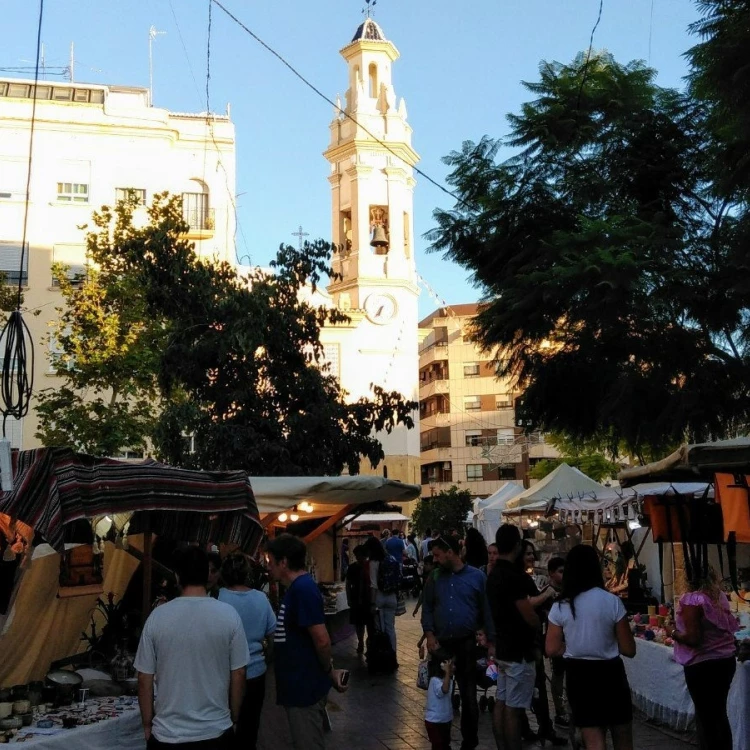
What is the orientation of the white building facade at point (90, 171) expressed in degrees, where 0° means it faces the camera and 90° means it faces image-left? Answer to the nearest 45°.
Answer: approximately 0°

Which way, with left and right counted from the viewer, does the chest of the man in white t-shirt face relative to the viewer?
facing away from the viewer

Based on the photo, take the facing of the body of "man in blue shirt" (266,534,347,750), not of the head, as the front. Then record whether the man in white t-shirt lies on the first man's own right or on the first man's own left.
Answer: on the first man's own left

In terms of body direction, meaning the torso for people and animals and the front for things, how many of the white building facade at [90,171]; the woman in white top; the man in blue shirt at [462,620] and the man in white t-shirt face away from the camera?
2

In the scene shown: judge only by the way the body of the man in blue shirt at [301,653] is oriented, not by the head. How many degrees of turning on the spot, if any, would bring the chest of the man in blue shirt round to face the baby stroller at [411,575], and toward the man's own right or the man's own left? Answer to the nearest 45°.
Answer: approximately 90° to the man's own right

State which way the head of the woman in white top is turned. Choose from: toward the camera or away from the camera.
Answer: away from the camera

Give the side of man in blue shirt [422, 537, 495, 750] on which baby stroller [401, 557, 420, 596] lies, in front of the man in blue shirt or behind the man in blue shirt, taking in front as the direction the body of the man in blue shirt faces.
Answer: behind

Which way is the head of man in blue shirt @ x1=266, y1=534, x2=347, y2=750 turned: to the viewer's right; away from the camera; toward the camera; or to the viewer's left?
to the viewer's left

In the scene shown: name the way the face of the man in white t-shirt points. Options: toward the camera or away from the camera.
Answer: away from the camera

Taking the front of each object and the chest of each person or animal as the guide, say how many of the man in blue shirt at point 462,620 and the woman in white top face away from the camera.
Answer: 1

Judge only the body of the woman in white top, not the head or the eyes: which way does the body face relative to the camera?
away from the camera

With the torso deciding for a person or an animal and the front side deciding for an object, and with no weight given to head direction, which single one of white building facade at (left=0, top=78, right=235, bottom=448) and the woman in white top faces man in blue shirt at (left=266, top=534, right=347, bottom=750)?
the white building facade
